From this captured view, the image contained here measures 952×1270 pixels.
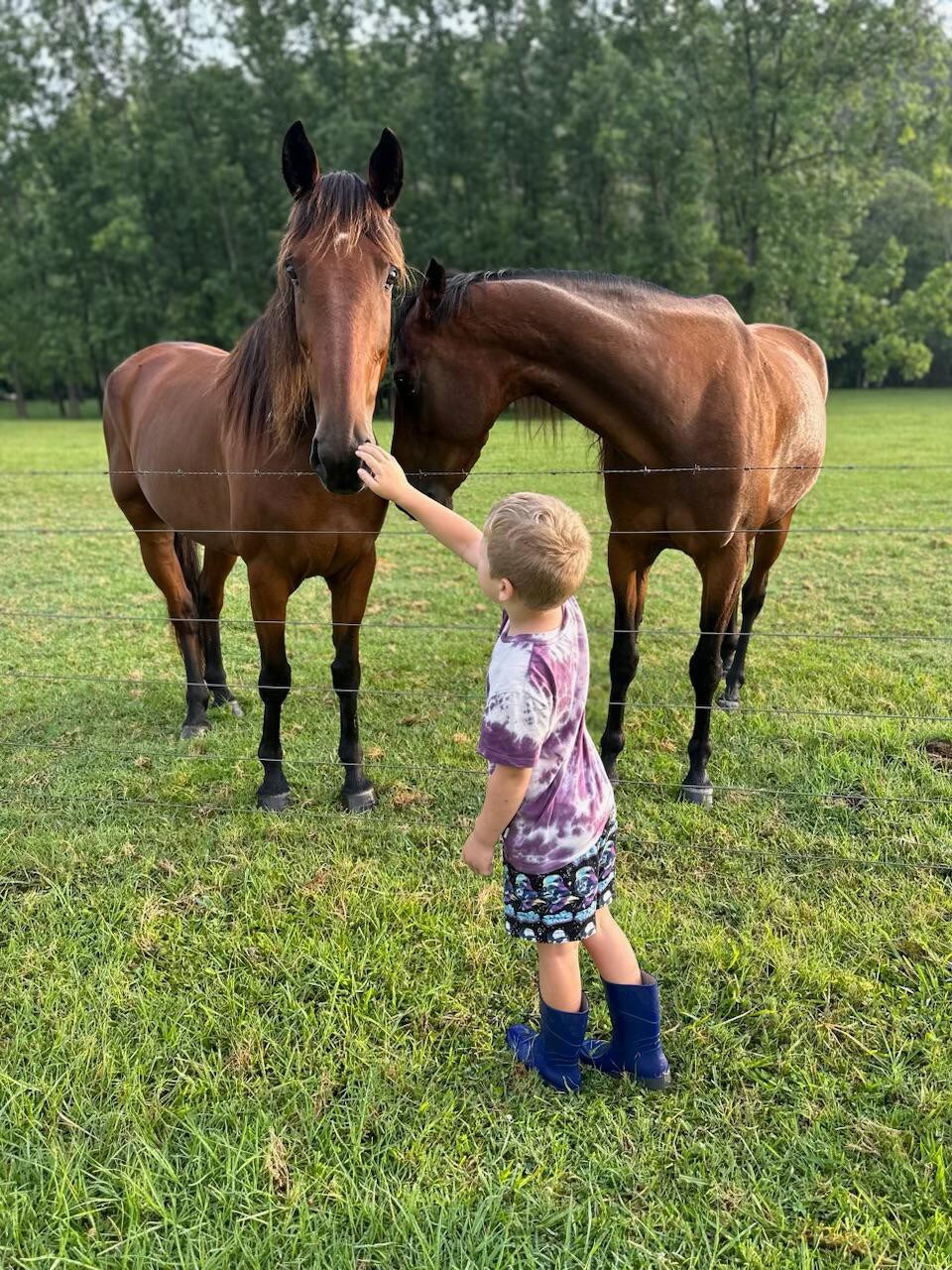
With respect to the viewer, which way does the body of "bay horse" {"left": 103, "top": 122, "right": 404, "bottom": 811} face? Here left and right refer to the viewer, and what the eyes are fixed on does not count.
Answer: facing the viewer and to the right of the viewer

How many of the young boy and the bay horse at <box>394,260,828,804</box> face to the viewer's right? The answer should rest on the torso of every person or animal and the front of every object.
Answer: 0

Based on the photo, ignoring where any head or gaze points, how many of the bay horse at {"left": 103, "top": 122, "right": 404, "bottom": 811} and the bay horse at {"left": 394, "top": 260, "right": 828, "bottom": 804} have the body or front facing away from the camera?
0

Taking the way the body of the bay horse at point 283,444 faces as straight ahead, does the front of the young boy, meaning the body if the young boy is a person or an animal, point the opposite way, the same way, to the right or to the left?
the opposite way

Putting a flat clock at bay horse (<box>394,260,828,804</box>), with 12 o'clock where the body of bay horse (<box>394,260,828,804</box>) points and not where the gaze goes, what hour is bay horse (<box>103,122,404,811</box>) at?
bay horse (<box>103,122,404,811</box>) is roughly at 1 o'clock from bay horse (<box>394,260,828,804</box>).

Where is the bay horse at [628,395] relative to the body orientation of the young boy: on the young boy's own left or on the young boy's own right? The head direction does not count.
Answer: on the young boy's own right

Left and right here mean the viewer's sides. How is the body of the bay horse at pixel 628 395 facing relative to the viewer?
facing the viewer and to the left of the viewer

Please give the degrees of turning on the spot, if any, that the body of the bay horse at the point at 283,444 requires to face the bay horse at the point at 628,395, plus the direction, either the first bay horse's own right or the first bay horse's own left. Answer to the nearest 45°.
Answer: approximately 45° to the first bay horse's own left

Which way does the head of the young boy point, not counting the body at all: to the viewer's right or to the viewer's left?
to the viewer's left

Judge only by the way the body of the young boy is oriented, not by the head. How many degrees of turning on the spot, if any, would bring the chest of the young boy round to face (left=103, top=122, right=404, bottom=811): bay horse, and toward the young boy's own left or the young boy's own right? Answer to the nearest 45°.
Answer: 0° — they already face it
